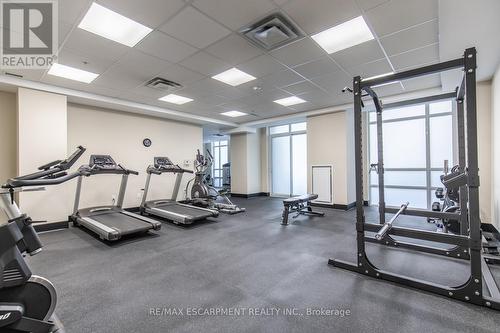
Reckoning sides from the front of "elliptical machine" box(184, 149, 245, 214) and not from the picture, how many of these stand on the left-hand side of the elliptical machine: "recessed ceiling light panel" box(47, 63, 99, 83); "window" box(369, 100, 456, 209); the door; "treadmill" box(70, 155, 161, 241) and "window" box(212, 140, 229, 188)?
2

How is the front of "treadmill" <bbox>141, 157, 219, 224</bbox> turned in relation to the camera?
facing away from the viewer and to the left of the viewer

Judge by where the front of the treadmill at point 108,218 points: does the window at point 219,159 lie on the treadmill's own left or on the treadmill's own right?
on the treadmill's own right

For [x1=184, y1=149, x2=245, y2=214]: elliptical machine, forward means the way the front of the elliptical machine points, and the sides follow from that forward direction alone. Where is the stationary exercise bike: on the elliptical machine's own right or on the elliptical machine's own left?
on the elliptical machine's own left

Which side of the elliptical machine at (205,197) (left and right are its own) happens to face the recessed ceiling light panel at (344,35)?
back

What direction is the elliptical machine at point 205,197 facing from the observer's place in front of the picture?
facing away from the viewer and to the left of the viewer
